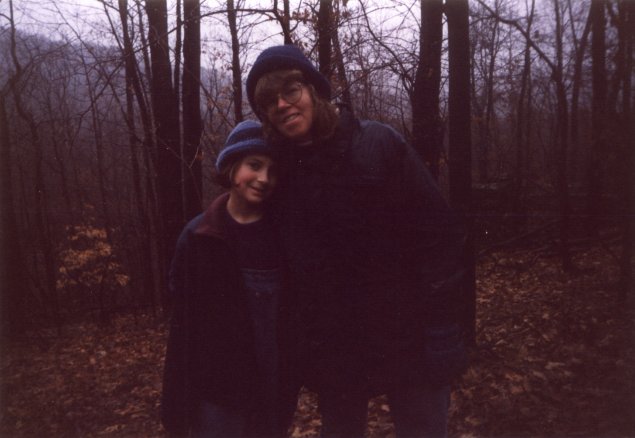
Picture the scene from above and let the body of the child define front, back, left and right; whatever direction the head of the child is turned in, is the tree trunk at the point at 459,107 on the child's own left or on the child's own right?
on the child's own left

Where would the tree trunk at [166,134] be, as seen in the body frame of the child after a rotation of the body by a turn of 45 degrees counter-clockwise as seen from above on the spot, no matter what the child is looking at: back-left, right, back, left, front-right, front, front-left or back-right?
left

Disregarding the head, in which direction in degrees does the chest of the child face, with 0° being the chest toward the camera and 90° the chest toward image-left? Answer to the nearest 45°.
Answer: approximately 315°
